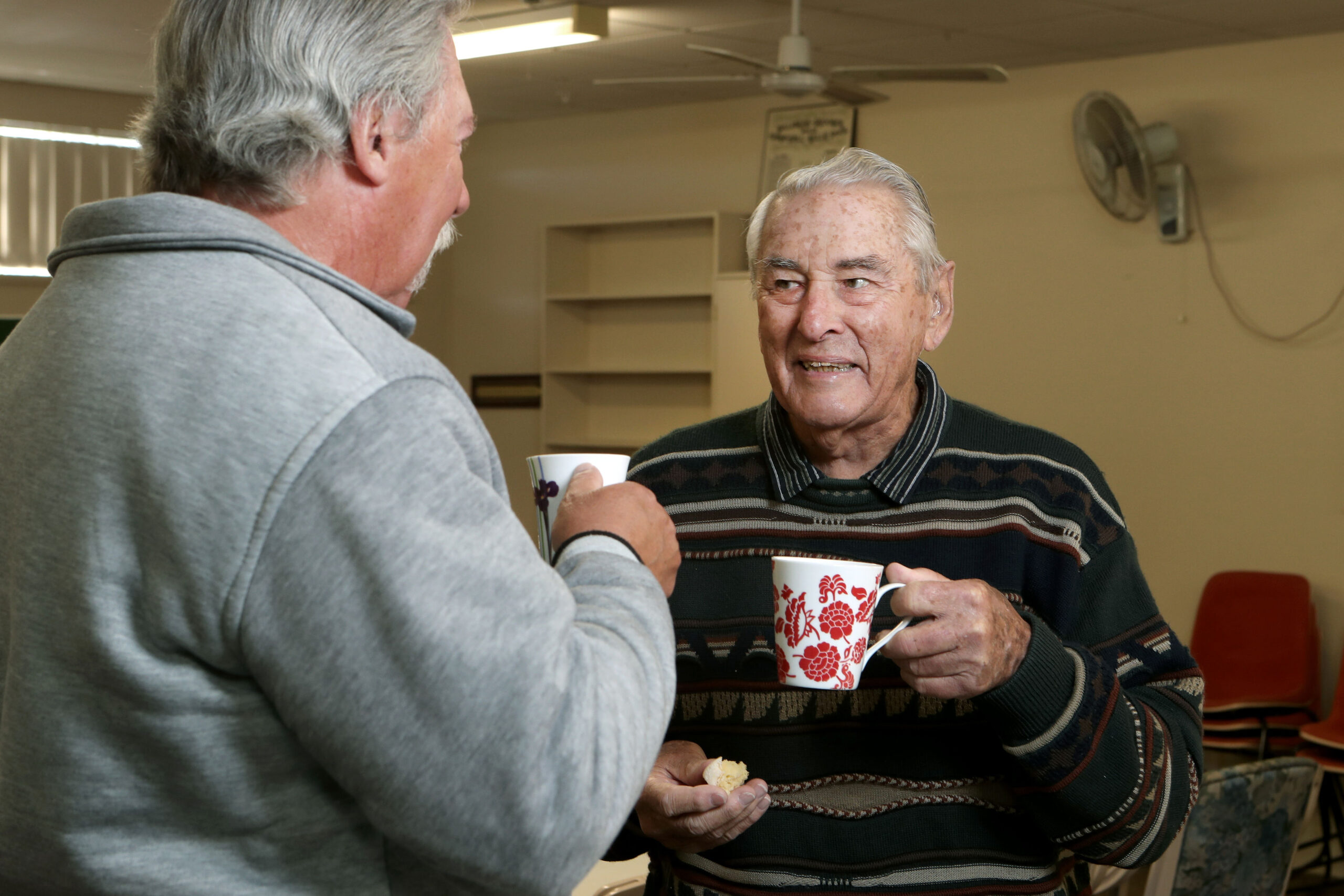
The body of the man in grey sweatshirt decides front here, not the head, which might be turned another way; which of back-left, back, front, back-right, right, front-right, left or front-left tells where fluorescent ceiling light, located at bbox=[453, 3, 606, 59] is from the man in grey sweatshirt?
front-left

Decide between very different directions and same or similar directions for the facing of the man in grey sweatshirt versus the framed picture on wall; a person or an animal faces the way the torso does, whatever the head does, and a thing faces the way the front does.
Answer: very different directions

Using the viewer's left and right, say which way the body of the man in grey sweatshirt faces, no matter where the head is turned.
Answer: facing away from the viewer and to the right of the viewer

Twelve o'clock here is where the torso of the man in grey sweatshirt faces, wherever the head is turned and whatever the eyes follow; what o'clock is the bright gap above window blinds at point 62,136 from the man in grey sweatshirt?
The bright gap above window blinds is roughly at 10 o'clock from the man in grey sweatshirt.

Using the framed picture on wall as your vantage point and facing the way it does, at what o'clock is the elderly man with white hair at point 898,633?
The elderly man with white hair is roughly at 12 o'clock from the framed picture on wall.

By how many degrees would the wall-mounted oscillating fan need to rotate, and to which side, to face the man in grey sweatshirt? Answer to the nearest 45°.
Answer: approximately 45° to its left

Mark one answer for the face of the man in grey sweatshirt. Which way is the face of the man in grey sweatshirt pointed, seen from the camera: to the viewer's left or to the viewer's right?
to the viewer's right

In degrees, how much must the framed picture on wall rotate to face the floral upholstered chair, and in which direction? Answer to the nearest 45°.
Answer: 0° — it already faces it

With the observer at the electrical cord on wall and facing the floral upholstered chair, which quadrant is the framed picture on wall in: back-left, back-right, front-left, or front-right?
back-right

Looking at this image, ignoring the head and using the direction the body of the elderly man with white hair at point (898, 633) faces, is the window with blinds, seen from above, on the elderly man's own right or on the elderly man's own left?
on the elderly man's own right

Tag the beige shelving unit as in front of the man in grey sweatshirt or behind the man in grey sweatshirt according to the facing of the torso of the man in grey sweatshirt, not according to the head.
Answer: in front

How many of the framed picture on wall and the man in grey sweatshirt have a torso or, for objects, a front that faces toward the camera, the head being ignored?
1
